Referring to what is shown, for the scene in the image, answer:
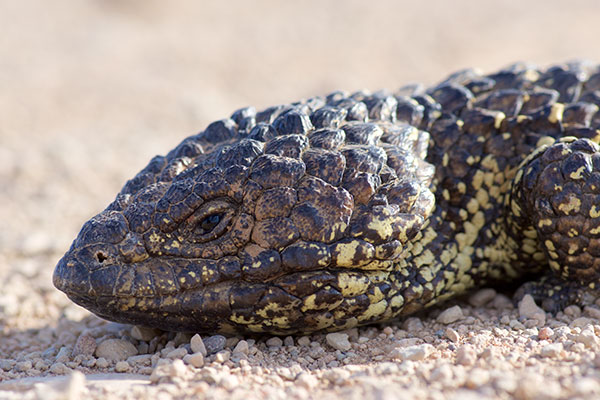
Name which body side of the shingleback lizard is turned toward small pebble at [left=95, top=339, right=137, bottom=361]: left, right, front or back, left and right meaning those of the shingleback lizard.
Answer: front

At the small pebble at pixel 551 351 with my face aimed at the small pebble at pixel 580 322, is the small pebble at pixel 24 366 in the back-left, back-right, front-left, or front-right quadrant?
back-left

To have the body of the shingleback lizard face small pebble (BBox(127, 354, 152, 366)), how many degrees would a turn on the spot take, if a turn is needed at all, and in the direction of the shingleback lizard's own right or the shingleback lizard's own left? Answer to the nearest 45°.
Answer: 0° — it already faces it

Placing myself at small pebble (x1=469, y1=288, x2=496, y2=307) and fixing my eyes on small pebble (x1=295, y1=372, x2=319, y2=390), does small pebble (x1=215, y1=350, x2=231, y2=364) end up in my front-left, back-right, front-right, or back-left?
front-right

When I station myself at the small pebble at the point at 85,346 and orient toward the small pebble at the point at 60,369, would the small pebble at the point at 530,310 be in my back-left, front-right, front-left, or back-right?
back-left

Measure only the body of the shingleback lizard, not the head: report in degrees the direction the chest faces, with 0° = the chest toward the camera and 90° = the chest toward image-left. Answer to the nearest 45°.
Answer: approximately 90°

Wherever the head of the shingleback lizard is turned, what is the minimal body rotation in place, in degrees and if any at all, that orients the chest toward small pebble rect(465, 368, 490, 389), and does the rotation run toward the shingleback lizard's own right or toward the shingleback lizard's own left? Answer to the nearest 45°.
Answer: approximately 135° to the shingleback lizard's own left

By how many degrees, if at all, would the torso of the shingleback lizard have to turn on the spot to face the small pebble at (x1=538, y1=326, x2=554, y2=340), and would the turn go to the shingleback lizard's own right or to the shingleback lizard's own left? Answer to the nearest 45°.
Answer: approximately 180°

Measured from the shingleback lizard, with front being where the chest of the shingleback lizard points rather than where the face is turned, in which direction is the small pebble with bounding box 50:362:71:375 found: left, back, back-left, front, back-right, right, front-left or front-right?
front

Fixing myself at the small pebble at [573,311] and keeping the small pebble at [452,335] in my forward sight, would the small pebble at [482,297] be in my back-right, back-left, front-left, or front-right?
front-right

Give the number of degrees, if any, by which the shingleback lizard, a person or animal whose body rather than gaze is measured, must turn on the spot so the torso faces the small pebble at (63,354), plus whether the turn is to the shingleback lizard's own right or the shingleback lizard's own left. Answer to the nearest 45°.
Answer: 0° — it already faces it
